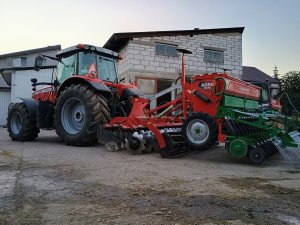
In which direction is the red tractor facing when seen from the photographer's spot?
facing away from the viewer and to the left of the viewer

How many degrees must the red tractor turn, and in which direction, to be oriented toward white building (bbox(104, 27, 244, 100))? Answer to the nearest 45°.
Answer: approximately 90° to its right

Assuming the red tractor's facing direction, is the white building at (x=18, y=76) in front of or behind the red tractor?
in front
